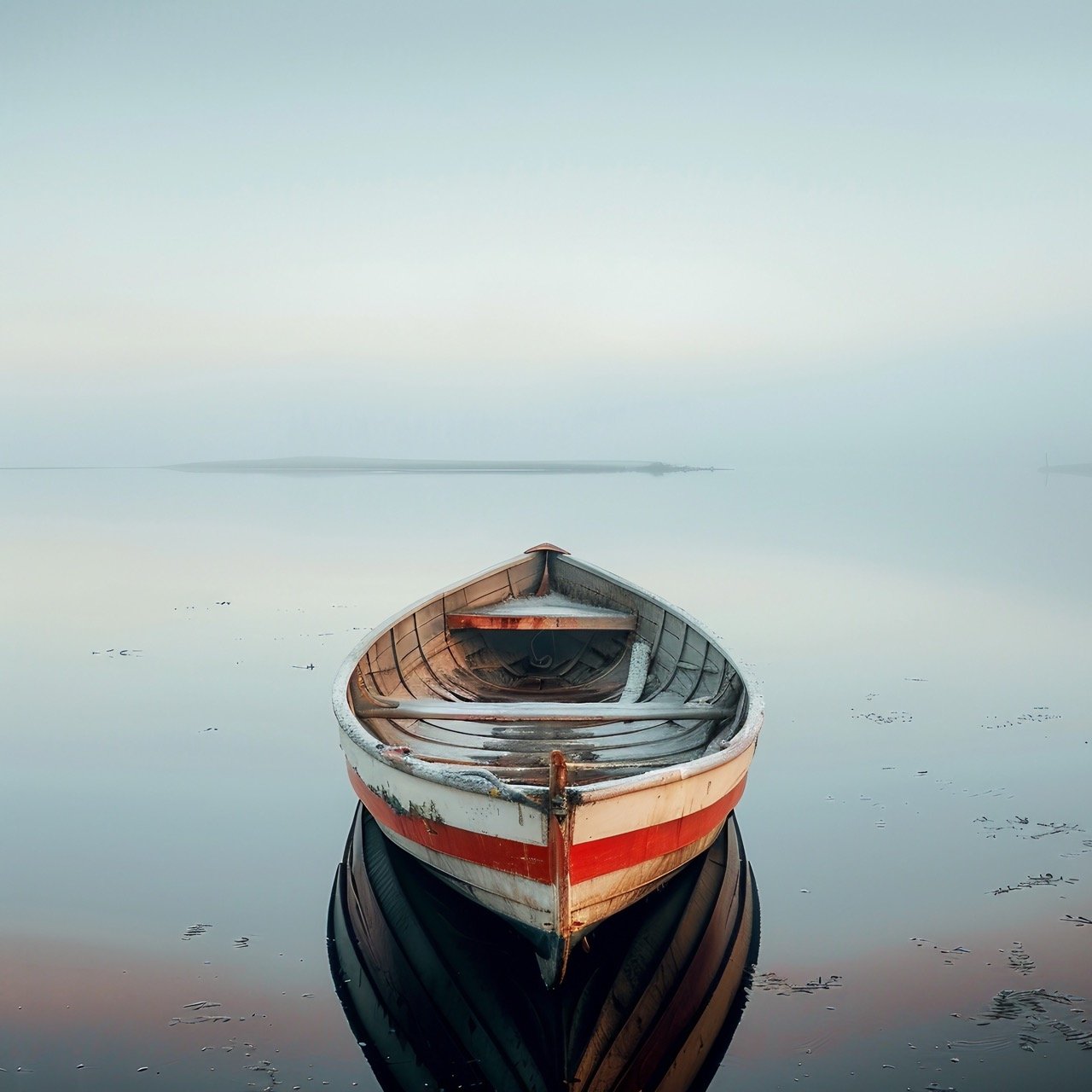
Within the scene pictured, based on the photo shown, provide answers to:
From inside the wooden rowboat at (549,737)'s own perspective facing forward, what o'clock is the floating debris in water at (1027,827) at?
The floating debris in water is roughly at 9 o'clock from the wooden rowboat.

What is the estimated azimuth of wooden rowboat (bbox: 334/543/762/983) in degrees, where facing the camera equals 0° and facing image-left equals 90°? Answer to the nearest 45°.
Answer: approximately 0°

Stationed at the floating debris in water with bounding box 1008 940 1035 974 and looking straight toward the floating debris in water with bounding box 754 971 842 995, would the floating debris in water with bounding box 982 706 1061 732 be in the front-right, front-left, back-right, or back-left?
back-right

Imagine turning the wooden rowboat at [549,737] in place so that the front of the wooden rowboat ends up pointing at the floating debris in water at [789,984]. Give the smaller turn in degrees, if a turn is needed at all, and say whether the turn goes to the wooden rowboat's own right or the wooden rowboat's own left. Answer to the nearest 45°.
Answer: approximately 45° to the wooden rowboat's own left

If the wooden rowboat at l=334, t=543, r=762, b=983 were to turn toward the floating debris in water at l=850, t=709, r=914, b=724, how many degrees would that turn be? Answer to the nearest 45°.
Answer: approximately 135° to its left
